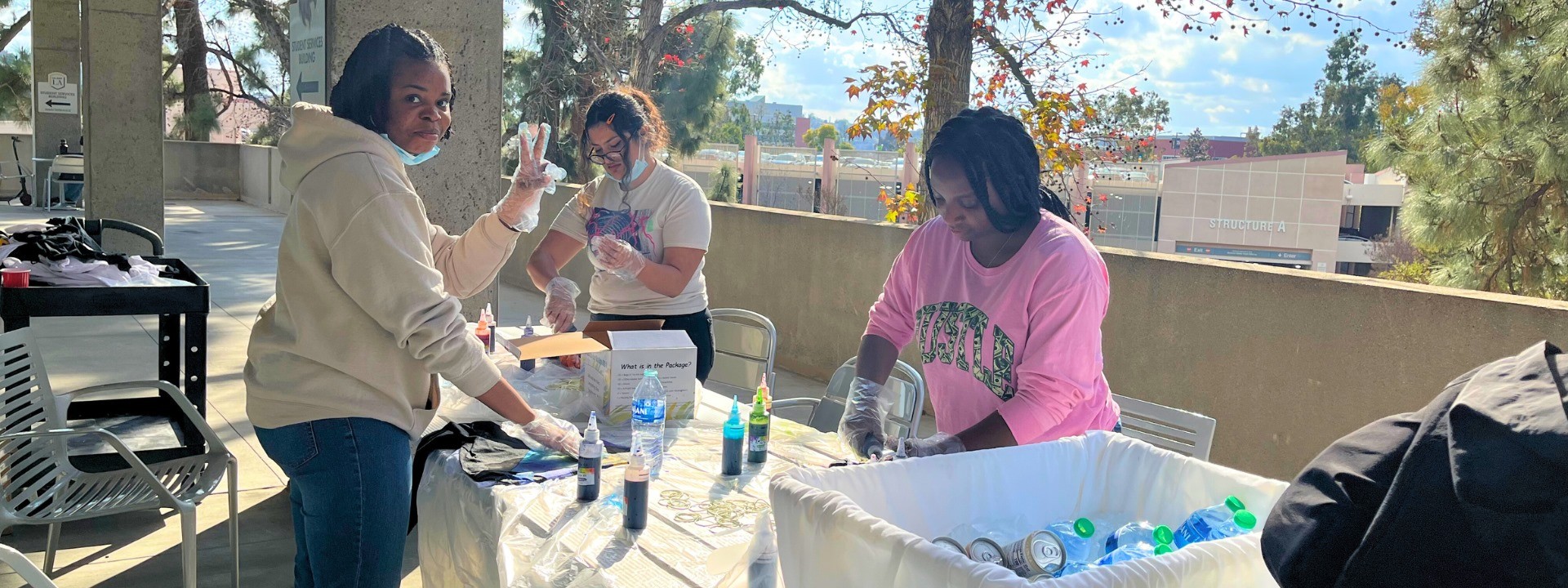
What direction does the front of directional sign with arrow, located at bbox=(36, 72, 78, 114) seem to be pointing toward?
toward the camera

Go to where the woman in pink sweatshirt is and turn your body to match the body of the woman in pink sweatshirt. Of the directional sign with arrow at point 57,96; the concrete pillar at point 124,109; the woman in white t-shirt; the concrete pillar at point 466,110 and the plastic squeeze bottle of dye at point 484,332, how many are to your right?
5

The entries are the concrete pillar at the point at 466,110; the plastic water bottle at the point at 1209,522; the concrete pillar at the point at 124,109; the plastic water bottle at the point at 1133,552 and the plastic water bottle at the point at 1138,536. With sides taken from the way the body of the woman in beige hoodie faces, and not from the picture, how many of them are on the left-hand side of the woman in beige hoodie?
2

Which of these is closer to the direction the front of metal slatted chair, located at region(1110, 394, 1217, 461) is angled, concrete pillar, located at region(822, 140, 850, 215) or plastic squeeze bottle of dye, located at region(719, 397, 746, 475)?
the plastic squeeze bottle of dye

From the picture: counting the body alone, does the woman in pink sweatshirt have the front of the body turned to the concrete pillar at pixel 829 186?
no

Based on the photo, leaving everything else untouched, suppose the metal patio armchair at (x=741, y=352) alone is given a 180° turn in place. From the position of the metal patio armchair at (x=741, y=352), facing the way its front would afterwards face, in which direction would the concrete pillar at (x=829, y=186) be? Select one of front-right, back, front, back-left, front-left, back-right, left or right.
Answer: front-left

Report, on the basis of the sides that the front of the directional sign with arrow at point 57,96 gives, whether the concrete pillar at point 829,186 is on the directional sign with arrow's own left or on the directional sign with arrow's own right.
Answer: on the directional sign with arrow's own left

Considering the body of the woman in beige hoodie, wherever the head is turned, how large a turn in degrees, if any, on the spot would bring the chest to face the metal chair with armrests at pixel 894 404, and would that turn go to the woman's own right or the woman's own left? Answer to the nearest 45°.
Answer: approximately 45° to the woman's own left

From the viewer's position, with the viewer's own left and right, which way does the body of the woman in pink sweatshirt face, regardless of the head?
facing the viewer and to the left of the viewer

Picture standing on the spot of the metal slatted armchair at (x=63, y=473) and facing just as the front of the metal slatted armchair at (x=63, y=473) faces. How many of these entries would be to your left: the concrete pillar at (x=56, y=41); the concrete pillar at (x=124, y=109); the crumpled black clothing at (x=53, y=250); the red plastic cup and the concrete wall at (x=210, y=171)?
5

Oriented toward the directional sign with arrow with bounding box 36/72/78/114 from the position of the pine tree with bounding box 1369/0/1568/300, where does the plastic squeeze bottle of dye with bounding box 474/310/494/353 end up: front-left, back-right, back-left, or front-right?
front-left

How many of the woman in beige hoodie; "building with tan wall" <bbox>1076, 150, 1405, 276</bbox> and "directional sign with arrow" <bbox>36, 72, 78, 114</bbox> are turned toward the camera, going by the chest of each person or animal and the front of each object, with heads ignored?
2

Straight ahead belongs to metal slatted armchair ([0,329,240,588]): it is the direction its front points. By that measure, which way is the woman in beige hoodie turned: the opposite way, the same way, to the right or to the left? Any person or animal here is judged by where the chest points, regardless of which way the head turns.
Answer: the same way

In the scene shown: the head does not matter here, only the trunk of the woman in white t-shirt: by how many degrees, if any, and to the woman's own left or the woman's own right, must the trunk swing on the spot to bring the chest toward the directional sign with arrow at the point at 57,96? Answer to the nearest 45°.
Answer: approximately 90° to the woman's own right

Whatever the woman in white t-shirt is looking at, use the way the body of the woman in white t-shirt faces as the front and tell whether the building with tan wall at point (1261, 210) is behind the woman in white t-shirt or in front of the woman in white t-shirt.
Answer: behind

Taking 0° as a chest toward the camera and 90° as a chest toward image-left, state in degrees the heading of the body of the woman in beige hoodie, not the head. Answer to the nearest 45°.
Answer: approximately 270°

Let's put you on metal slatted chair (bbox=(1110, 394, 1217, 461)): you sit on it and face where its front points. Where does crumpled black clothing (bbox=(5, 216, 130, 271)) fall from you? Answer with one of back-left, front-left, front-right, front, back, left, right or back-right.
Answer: front-right

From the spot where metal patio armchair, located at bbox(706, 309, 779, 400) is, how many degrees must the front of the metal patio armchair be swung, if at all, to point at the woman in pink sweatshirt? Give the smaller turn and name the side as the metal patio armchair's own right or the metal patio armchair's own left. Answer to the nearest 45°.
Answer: approximately 45° to the metal patio armchair's own left
